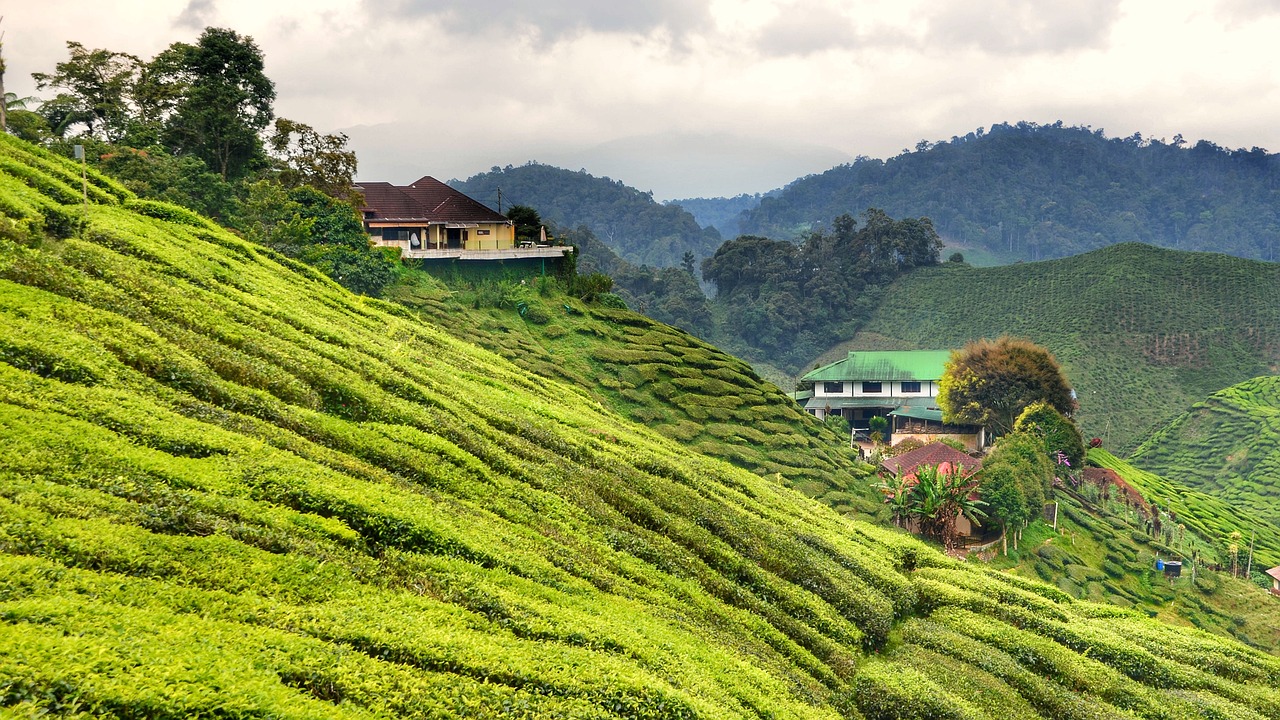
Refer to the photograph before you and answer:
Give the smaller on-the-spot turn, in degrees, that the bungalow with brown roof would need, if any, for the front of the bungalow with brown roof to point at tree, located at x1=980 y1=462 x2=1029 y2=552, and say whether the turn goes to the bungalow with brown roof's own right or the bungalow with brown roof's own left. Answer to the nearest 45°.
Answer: approximately 45° to the bungalow with brown roof's own left

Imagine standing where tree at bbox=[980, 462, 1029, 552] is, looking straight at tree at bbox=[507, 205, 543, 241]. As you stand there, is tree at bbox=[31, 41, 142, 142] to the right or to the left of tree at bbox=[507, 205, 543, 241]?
left

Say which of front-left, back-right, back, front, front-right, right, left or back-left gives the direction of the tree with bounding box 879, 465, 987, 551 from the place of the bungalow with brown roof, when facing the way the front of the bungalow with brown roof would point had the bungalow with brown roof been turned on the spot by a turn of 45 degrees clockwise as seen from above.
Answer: left

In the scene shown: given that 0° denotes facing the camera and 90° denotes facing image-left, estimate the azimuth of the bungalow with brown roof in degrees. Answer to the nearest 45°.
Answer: approximately 0°

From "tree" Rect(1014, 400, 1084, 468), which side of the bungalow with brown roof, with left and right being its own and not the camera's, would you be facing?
left

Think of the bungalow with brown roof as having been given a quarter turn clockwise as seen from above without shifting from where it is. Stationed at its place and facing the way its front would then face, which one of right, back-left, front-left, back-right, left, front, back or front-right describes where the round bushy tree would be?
back

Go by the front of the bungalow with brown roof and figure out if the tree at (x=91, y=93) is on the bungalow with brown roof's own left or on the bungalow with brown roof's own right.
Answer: on the bungalow with brown roof's own right

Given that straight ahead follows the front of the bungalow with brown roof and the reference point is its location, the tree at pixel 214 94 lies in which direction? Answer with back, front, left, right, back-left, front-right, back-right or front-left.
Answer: front-right

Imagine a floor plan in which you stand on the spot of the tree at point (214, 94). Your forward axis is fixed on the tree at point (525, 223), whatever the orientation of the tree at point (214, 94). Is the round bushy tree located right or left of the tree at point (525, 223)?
right
